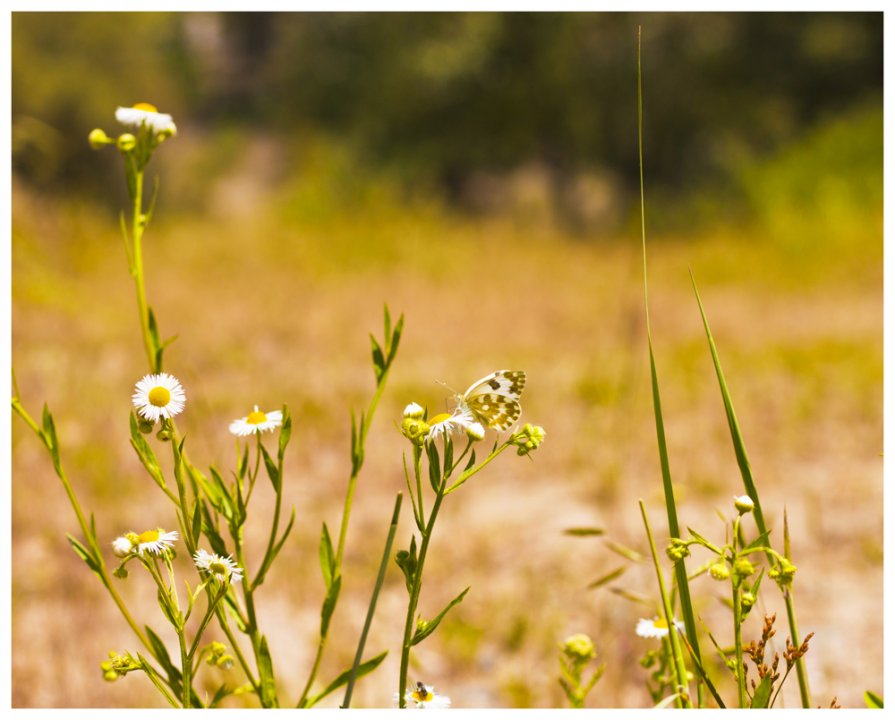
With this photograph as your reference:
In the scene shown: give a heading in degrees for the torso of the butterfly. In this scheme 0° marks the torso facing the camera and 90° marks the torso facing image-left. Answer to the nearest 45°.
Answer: approximately 90°
